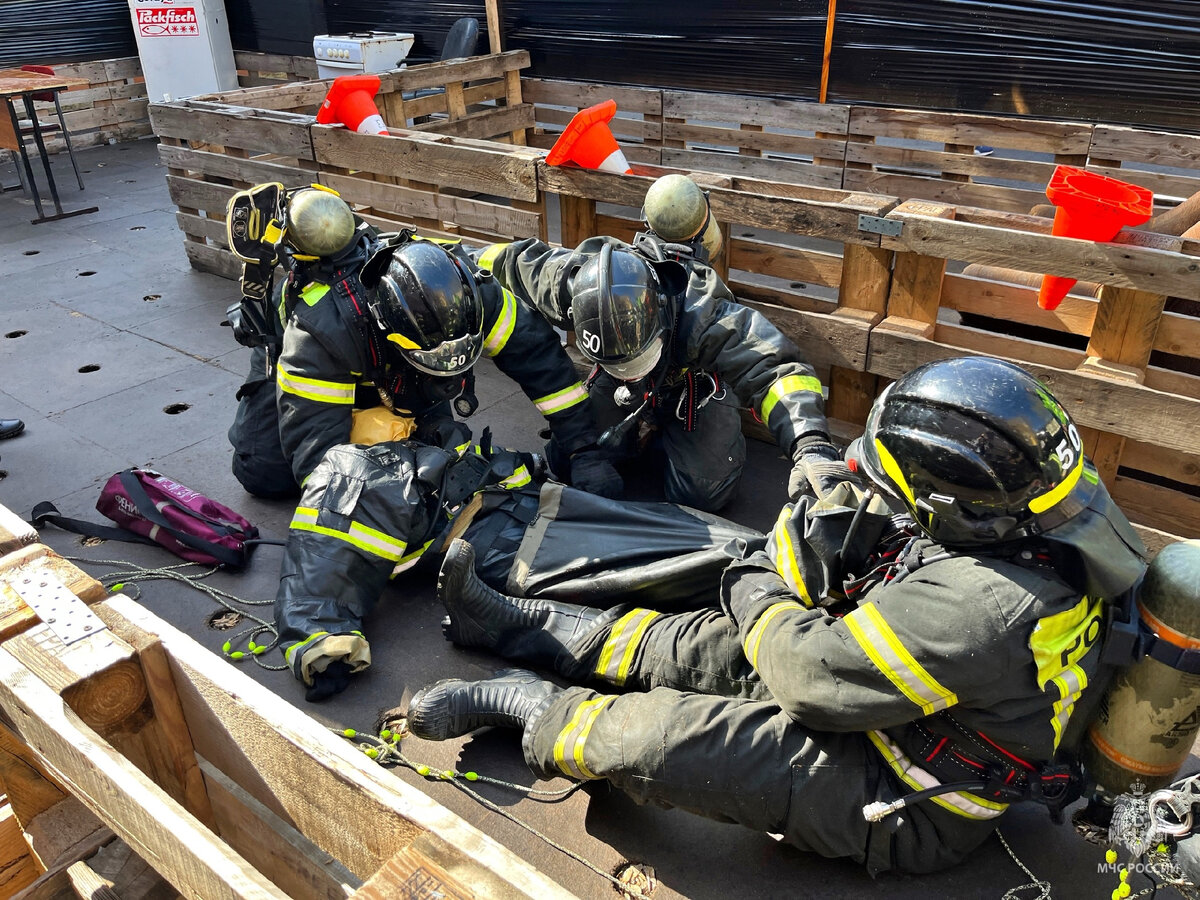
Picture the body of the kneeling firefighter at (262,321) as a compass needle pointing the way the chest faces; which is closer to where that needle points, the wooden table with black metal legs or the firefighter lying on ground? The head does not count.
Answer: the firefighter lying on ground

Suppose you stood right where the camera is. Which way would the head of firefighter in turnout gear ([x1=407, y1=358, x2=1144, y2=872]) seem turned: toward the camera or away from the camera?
away from the camera

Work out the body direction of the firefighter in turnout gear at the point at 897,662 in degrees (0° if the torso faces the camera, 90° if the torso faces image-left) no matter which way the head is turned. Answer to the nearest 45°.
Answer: approximately 135°

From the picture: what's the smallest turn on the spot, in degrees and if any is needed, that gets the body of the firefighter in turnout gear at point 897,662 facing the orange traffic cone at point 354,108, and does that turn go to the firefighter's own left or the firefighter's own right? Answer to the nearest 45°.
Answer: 0° — they already face it

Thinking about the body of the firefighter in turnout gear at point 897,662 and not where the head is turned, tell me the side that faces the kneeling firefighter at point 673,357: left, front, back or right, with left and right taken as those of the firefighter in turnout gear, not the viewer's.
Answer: front

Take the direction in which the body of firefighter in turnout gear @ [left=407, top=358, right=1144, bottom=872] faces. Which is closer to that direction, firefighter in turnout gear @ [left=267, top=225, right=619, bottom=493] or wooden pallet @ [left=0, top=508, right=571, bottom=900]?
the firefighter in turnout gear

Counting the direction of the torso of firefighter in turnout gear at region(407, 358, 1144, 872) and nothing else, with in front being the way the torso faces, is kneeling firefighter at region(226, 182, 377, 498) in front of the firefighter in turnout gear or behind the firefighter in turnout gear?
in front

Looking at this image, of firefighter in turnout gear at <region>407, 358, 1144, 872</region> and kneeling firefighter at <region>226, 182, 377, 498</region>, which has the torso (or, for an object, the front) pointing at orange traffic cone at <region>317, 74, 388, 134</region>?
the firefighter in turnout gear

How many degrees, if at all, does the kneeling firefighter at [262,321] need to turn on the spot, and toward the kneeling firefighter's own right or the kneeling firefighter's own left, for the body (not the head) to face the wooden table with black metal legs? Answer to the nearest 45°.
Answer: approximately 135° to the kneeling firefighter's own left

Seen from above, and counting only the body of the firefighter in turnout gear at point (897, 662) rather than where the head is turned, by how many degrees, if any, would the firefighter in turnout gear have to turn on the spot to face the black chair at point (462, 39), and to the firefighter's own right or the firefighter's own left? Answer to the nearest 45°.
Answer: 0° — they already face it
